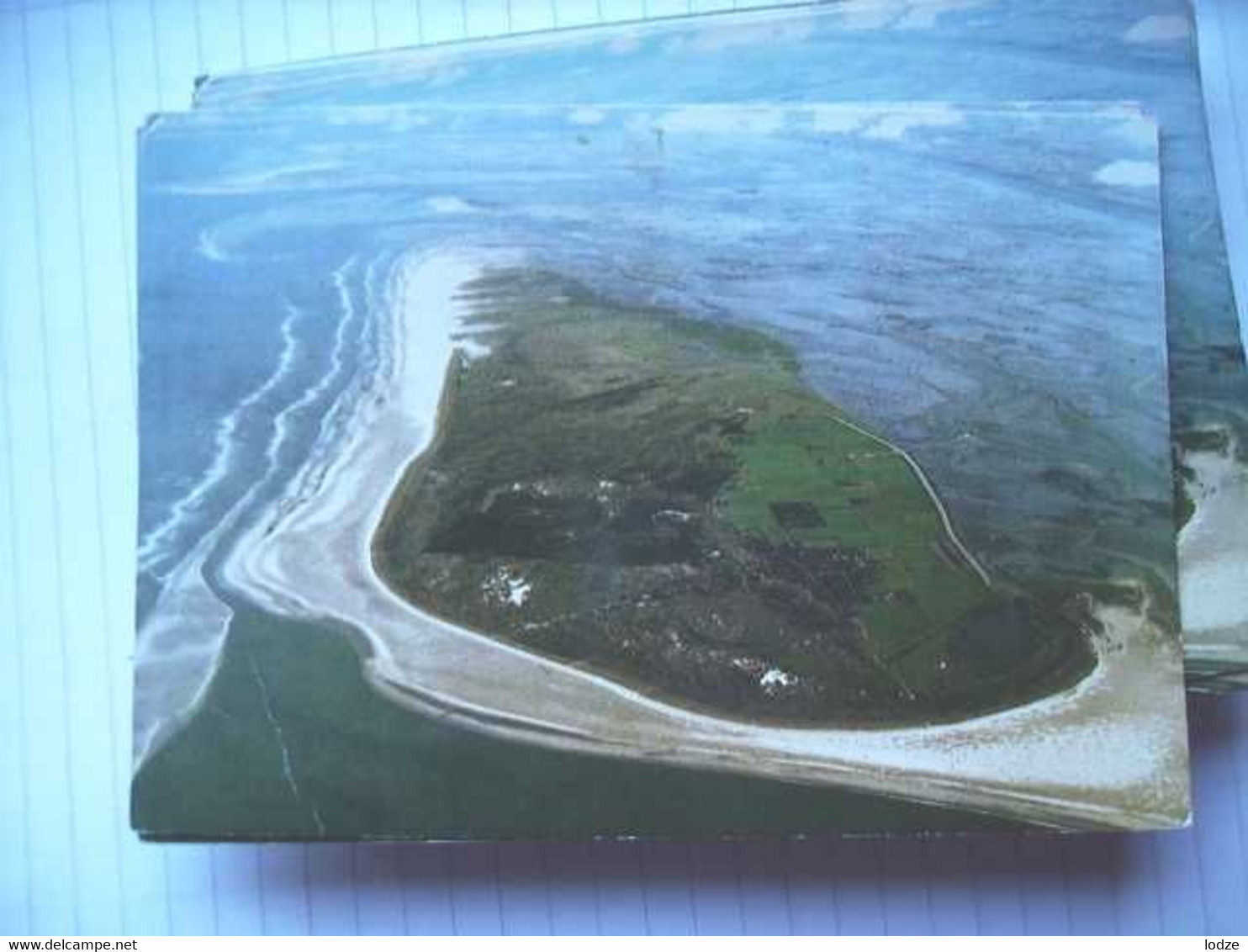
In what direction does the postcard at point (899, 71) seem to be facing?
toward the camera
